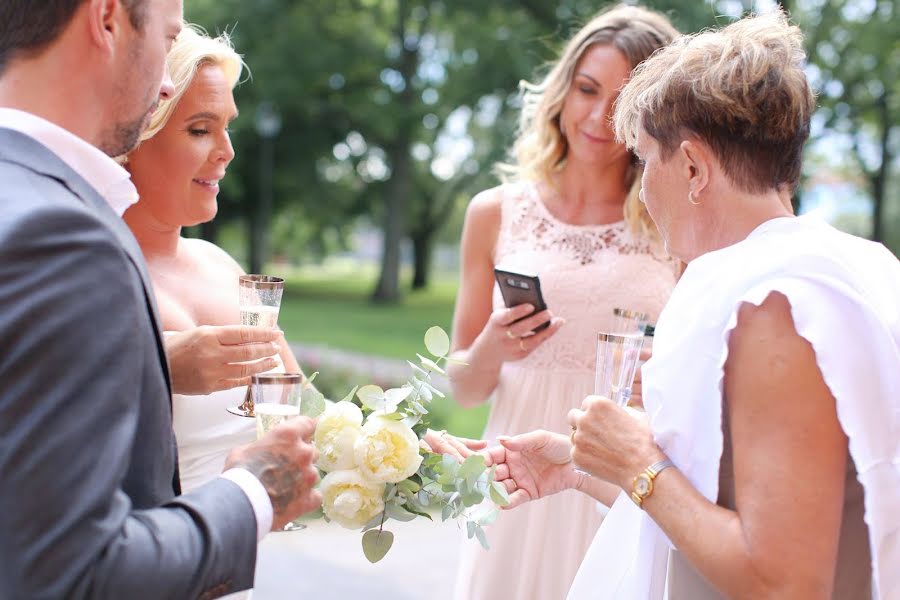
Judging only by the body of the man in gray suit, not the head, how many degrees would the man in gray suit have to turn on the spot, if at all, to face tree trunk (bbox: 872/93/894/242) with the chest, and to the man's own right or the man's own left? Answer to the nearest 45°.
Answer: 0° — they already face it

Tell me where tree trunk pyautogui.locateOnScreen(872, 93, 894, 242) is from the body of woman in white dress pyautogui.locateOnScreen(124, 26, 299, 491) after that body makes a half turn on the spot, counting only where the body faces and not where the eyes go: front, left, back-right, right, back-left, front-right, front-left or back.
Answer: right

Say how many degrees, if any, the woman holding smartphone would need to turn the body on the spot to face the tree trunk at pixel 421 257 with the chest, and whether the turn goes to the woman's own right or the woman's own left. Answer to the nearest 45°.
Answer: approximately 180°

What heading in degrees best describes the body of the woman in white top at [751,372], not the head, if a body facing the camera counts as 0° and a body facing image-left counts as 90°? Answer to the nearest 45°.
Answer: approximately 135°

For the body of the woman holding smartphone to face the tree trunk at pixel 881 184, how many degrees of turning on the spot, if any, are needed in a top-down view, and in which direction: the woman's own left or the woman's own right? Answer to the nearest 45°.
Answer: approximately 180°

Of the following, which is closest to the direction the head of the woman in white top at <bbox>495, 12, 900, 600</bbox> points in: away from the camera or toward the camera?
away from the camera

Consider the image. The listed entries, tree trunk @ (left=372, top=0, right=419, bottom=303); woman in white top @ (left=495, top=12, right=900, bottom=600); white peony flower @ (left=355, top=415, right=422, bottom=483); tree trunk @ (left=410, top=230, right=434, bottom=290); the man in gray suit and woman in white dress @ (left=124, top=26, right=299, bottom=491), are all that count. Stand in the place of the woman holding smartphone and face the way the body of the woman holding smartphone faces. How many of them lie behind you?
2

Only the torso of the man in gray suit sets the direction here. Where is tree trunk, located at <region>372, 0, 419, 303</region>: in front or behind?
in front

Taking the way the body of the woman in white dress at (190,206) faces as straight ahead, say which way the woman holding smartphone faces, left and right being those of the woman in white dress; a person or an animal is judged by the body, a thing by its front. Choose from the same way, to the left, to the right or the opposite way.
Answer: to the right

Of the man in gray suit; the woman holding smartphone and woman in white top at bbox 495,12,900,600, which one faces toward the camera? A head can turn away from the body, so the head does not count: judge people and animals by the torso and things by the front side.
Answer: the woman holding smartphone

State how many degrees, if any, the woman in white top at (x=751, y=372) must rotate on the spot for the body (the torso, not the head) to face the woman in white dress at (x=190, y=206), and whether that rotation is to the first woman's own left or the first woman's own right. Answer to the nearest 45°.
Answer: approximately 45° to the first woman's own left

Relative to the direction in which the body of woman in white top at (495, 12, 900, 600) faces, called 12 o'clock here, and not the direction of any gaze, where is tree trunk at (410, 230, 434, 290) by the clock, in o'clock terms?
The tree trunk is roughly at 1 o'clock from the woman in white top.

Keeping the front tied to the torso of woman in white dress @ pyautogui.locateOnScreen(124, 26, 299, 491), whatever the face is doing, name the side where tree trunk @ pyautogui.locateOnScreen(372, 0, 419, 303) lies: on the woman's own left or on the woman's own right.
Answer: on the woman's own left

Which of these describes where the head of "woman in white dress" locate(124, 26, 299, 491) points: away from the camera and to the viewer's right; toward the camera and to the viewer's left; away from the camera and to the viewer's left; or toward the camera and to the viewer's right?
toward the camera and to the viewer's right

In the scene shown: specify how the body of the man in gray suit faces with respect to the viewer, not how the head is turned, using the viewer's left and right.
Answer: facing away from the viewer and to the right of the viewer

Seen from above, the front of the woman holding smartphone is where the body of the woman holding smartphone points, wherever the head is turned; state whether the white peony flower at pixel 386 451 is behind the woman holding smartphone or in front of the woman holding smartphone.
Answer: in front
